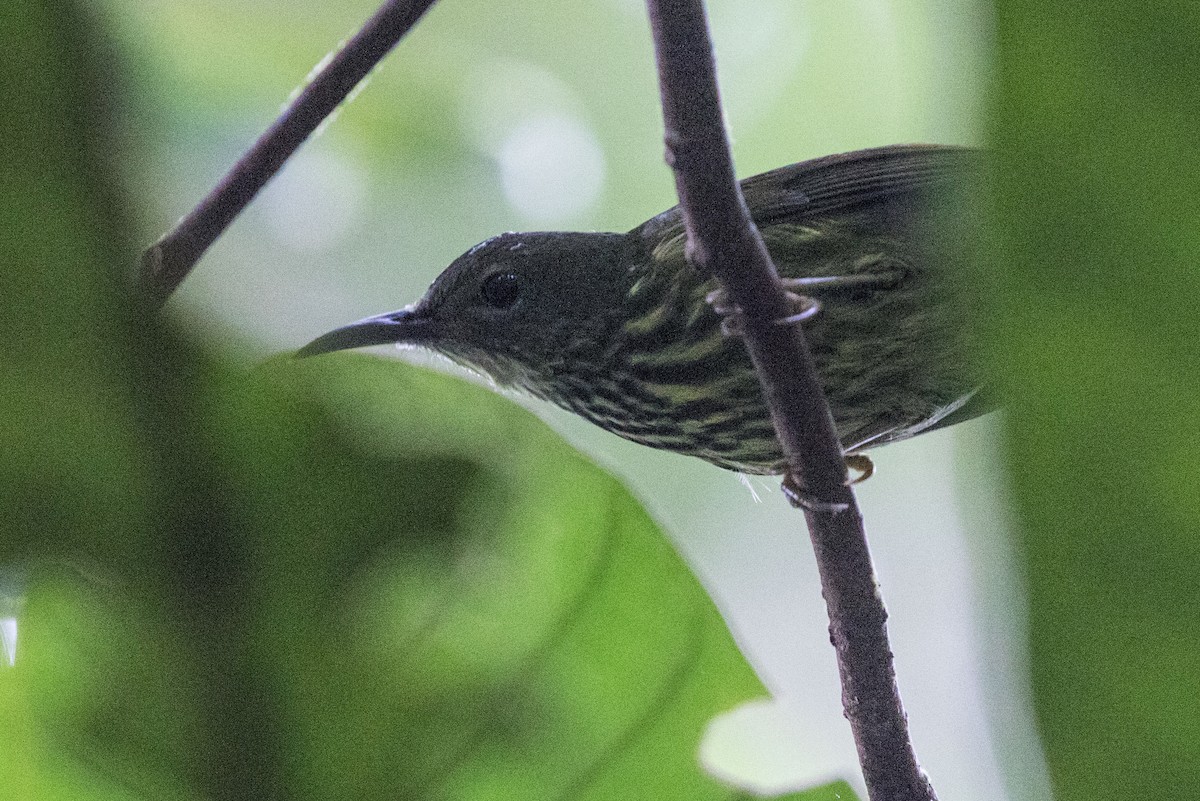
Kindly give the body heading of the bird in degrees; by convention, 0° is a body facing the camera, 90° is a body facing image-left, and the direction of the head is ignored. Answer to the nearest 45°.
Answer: approximately 90°

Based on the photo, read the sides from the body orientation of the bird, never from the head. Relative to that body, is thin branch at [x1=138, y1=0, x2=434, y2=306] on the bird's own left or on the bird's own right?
on the bird's own left
